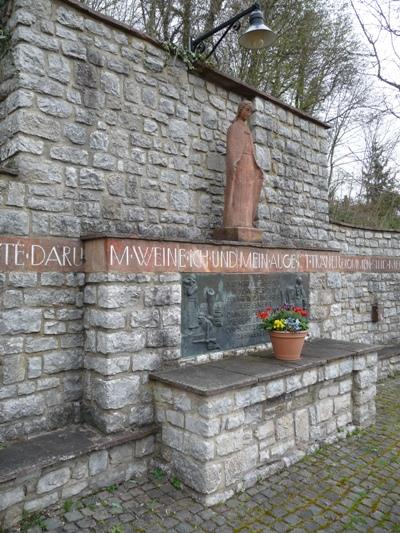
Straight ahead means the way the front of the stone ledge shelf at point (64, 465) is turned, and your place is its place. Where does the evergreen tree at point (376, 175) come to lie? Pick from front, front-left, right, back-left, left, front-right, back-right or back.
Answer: left

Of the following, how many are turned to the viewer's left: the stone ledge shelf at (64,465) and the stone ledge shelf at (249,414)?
0

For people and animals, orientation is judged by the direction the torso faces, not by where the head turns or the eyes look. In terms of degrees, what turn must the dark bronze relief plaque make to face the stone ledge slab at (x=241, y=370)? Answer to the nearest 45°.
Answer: approximately 45° to its right

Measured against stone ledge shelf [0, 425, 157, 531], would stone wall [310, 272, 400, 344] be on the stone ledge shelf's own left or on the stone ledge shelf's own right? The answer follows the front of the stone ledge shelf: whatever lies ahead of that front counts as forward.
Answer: on the stone ledge shelf's own left

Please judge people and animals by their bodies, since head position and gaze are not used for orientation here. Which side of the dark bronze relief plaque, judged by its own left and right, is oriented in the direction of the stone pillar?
right

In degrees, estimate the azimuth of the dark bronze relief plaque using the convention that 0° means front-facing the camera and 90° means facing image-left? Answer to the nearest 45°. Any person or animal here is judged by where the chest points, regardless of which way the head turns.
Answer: approximately 315°

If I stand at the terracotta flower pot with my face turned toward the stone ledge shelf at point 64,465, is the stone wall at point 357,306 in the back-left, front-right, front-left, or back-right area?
back-right
